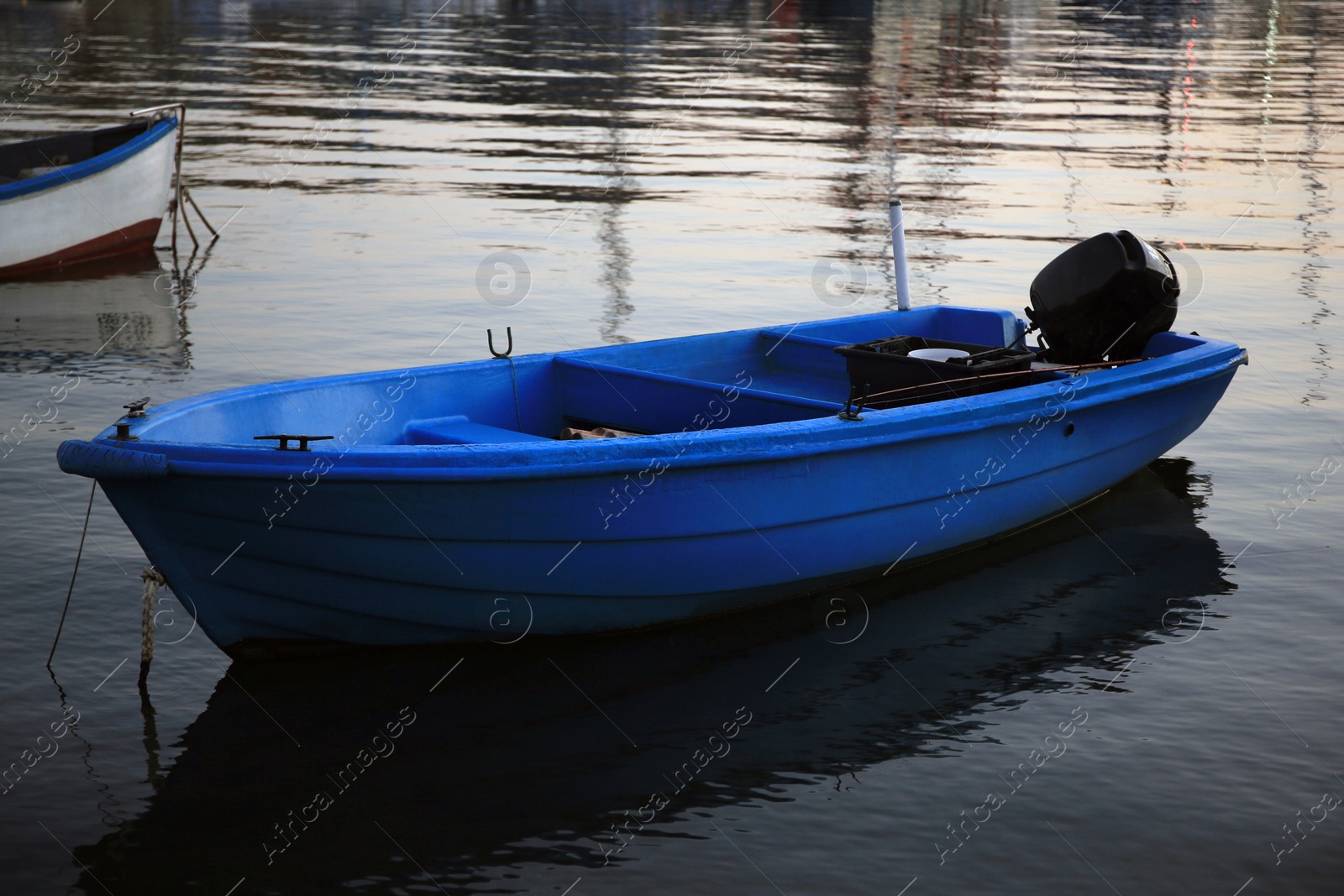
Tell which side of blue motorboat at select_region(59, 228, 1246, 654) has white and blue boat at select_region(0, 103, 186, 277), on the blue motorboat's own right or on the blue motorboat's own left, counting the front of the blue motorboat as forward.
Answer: on the blue motorboat's own right

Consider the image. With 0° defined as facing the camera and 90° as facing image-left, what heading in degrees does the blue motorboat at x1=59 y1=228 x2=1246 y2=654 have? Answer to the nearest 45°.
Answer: approximately 45°
